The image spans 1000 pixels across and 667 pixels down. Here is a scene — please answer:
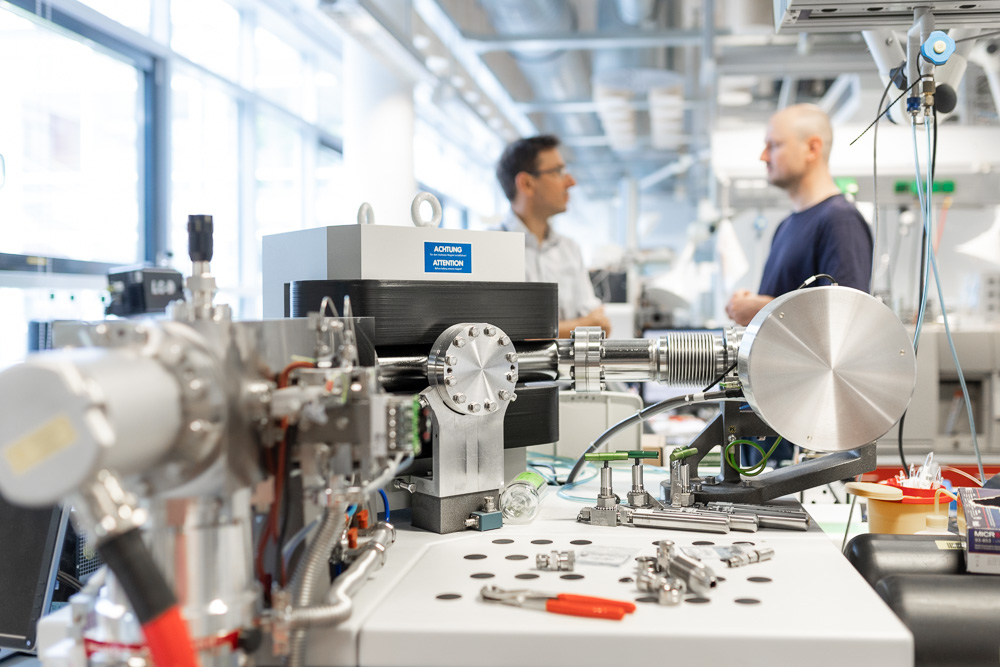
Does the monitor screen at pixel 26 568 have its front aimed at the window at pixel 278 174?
no

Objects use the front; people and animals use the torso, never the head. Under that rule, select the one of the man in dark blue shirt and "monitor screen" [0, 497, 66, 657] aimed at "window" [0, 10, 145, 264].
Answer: the man in dark blue shirt

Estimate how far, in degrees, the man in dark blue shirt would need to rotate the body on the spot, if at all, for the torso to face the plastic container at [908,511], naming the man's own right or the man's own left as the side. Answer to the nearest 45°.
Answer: approximately 90° to the man's own left

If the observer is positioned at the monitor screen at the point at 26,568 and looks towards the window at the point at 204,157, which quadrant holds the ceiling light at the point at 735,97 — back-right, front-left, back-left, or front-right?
front-right

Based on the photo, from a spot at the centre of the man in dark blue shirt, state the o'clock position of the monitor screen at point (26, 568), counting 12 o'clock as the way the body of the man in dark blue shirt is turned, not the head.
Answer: The monitor screen is roughly at 10 o'clock from the man in dark blue shirt.

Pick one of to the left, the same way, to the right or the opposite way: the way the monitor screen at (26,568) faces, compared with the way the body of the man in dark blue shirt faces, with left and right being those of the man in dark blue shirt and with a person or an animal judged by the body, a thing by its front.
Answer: to the left

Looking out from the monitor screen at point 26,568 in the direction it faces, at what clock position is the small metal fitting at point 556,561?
The small metal fitting is roughly at 9 o'clock from the monitor screen.

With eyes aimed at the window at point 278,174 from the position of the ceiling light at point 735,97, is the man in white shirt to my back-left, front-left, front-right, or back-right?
front-left

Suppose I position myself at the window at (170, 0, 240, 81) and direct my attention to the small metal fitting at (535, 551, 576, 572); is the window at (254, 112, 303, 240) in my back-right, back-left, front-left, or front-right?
back-left

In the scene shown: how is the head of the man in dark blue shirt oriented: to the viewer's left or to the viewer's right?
to the viewer's left

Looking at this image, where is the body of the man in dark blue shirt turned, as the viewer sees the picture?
to the viewer's left

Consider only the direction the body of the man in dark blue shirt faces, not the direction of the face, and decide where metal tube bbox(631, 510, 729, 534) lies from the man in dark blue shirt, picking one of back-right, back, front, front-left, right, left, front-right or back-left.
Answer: left

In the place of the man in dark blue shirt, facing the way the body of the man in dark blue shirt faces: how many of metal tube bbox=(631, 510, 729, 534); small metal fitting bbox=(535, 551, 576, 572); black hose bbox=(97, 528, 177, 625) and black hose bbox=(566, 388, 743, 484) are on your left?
4

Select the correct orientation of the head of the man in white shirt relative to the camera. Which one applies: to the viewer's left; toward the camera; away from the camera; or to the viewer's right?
to the viewer's right

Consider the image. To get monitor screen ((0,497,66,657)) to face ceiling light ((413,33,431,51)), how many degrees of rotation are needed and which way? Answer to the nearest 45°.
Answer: approximately 180°

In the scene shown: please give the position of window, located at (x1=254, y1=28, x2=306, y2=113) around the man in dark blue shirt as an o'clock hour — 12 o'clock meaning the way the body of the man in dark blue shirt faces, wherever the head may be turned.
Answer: The window is roughly at 1 o'clock from the man in dark blue shirt.
